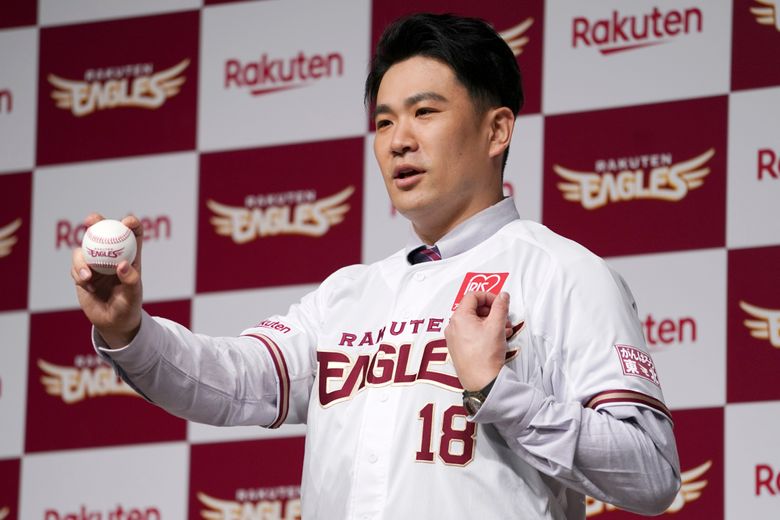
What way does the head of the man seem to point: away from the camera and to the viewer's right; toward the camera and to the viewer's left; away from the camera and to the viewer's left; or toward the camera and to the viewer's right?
toward the camera and to the viewer's left

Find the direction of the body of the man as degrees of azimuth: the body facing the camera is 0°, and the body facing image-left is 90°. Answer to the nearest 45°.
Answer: approximately 45°
